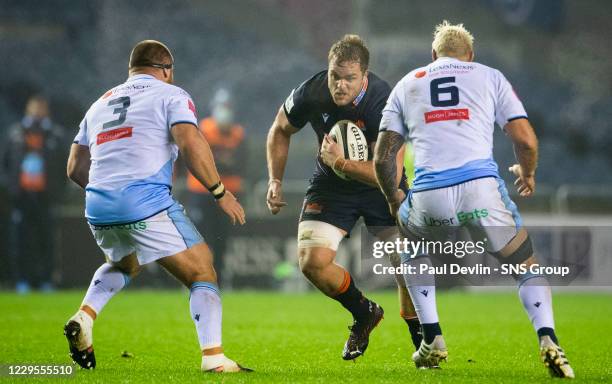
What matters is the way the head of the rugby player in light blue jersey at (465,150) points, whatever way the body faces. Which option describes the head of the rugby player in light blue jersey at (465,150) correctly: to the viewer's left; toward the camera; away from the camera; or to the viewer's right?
away from the camera

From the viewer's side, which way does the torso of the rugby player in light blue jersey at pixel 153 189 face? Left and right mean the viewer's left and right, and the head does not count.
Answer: facing away from the viewer and to the right of the viewer

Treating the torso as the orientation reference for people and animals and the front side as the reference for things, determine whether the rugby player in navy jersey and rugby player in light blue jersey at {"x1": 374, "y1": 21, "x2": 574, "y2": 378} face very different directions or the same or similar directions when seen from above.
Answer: very different directions

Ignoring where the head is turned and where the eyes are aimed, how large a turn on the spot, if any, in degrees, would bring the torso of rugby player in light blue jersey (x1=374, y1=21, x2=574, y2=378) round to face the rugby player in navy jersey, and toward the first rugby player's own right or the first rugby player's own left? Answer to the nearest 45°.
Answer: approximately 45° to the first rugby player's own left

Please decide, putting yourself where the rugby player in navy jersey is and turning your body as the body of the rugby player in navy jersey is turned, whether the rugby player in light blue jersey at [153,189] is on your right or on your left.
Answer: on your right

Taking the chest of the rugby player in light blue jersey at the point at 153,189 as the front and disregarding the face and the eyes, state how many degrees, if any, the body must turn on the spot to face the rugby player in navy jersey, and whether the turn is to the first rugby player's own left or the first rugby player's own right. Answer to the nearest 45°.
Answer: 0° — they already face them

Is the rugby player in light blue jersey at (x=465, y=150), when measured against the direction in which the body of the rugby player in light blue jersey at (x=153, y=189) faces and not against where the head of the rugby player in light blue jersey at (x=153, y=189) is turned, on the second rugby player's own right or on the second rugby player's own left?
on the second rugby player's own right

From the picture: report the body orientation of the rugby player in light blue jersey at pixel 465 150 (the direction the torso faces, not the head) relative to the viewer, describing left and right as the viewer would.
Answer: facing away from the viewer

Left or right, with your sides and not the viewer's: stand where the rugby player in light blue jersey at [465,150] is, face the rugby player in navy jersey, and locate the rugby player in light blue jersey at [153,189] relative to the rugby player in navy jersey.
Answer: left

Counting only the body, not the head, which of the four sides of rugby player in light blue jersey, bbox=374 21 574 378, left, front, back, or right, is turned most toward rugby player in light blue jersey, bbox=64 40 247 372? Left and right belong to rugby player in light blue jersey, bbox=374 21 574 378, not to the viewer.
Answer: left

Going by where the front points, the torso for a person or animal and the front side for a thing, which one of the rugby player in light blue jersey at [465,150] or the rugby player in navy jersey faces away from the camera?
the rugby player in light blue jersey

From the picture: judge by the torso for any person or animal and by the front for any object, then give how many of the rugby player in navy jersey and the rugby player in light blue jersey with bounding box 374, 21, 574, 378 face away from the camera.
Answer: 1

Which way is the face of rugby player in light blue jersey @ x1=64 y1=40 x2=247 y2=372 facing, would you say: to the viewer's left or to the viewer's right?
to the viewer's right
